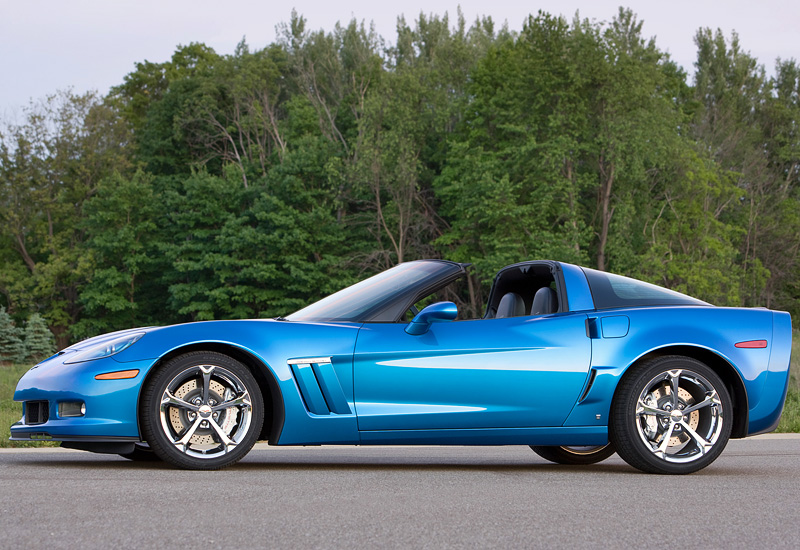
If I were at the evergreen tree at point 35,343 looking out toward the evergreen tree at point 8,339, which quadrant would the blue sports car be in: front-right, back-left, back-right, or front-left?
back-left

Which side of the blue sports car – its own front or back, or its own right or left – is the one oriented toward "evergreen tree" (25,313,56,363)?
right

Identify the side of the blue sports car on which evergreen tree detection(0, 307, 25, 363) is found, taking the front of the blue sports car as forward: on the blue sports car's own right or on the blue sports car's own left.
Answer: on the blue sports car's own right

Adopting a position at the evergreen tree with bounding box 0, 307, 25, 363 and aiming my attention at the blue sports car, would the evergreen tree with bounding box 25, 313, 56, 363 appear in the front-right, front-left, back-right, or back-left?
front-left

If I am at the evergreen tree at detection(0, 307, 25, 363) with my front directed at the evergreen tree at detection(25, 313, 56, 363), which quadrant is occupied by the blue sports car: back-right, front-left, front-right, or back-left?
front-right

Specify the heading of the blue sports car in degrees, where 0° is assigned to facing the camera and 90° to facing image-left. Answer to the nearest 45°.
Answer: approximately 90°
